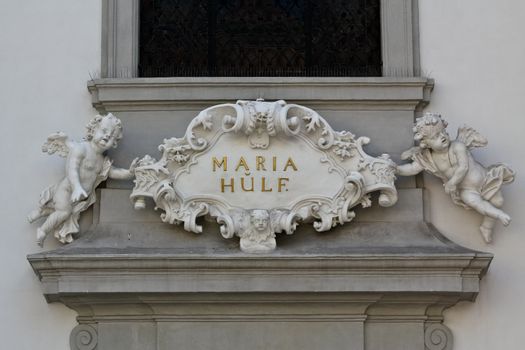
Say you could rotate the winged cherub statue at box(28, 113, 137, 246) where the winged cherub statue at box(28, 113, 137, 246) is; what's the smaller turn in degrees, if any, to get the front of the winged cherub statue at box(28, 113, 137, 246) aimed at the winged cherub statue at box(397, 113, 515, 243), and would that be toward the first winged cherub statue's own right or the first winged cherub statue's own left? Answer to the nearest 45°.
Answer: approximately 45° to the first winged cherub statue's own left

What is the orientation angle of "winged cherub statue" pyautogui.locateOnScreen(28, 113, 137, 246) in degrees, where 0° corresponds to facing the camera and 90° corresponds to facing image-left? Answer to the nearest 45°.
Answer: approximately 315°
